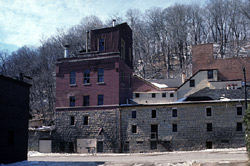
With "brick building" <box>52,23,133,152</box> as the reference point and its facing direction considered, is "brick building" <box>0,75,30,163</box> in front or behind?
in front

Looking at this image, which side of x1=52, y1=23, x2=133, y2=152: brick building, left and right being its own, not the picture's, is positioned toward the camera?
front
